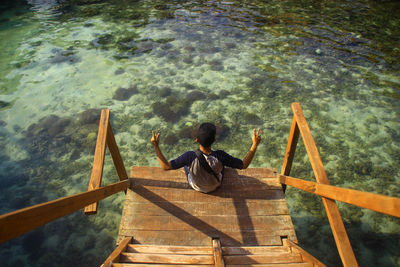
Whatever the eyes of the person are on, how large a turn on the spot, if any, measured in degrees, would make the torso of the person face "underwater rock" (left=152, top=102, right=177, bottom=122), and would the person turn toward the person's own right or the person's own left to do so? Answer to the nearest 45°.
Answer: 0° — they already face it

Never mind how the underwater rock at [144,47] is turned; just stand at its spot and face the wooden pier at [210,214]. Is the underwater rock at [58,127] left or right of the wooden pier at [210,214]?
right

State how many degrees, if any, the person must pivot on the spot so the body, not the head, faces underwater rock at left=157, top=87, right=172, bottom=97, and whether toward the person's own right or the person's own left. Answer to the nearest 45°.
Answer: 0° — they already face it

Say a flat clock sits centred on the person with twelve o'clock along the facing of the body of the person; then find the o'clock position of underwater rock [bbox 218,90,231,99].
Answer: The underwater rock is roughly at 12 o'clock from the person.

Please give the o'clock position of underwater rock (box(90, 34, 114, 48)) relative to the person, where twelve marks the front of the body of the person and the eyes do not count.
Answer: The underwater rock is roughly at 11 o'clock from the person.

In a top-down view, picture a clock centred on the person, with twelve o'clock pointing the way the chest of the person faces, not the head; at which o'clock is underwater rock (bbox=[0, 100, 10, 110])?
The underwater rock is roughly at 10 o'clock from the person.

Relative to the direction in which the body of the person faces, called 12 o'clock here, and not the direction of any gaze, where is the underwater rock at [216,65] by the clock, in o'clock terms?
The underwater rock is roughly at 12 o'clock from the person.

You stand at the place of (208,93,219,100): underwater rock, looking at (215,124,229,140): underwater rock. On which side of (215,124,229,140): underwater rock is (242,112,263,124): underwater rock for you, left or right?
left

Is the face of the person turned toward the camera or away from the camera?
away from the camera

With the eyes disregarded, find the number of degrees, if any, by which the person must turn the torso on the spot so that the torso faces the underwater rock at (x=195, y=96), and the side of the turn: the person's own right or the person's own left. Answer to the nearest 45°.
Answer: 0° — they already face it

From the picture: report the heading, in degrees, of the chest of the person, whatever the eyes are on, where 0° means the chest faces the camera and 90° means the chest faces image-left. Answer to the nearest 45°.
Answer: approximately 180°
